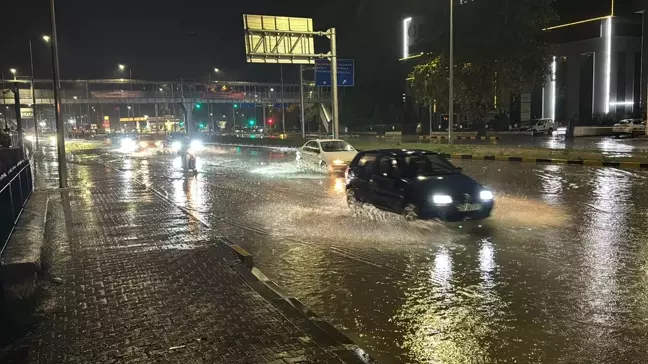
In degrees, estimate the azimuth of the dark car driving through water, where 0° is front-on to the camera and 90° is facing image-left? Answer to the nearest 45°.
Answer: approximately 315°

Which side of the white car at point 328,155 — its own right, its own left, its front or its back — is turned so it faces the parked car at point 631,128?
left

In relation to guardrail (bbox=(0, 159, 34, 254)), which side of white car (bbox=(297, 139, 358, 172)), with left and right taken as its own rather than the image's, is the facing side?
right

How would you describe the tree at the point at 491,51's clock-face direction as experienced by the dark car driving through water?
The tree is roughly at 8 o'clock from the dark car driving through water.

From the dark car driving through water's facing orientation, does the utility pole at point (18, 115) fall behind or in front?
behind

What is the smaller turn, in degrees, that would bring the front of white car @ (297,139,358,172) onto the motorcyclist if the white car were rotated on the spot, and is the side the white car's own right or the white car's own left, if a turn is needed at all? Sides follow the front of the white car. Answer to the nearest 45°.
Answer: approximately 135° to the white car's own right

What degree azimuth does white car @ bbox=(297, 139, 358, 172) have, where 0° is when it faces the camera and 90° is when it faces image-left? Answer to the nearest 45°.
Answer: approximately 315°

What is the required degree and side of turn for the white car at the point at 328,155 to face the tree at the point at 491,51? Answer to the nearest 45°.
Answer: approximately 90° to its left

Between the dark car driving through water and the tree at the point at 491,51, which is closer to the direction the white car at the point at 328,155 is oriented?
the dark car driving through water

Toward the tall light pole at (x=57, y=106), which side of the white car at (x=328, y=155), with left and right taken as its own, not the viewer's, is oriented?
right
